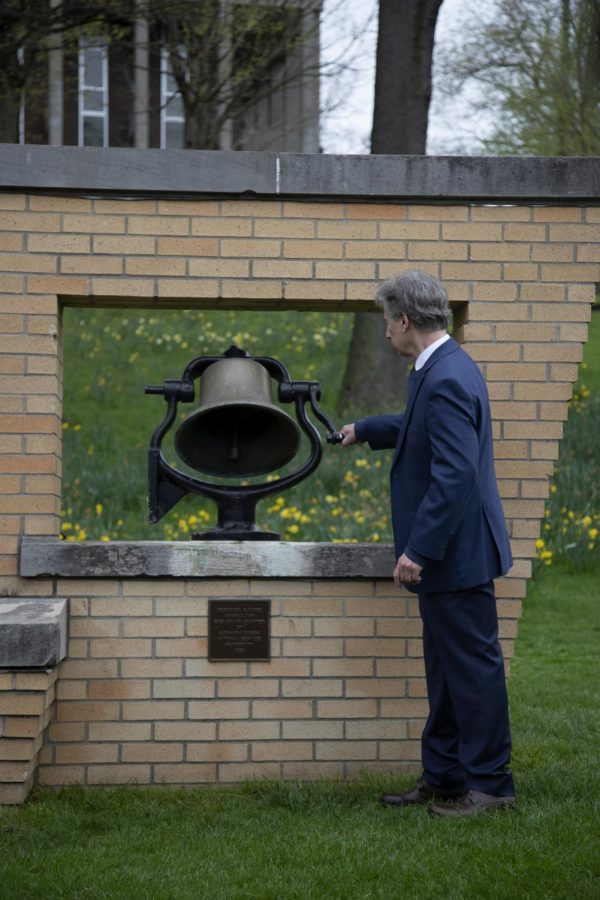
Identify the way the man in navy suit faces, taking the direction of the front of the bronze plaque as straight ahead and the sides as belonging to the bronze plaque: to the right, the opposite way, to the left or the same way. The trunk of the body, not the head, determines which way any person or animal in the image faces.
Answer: to the right

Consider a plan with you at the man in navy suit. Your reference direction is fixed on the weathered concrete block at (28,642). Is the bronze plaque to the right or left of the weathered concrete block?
right

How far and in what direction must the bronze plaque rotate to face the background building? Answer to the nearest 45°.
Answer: approximately 180°

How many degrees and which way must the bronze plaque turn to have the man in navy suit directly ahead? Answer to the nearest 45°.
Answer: approximately 45° to its left

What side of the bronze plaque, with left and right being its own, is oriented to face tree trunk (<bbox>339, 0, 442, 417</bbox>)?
back

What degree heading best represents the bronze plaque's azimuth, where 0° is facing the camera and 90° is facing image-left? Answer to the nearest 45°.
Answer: approximately 0°

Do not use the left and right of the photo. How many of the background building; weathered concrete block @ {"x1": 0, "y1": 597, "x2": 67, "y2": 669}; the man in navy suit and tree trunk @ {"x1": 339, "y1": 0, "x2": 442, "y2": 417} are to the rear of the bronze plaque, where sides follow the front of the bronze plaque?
2

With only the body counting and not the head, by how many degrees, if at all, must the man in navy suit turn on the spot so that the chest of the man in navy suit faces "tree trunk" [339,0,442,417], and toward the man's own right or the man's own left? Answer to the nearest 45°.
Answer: approximately 90° to the man's own right

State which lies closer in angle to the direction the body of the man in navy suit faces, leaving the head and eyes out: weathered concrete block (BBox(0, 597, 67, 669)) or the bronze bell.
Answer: the weathered concrete block

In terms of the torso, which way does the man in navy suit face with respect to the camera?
to the viewer's left

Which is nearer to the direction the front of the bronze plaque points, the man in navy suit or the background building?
the man in navy suit

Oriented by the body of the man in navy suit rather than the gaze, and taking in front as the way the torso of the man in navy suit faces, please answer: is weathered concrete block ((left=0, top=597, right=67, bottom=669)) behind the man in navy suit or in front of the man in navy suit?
in front

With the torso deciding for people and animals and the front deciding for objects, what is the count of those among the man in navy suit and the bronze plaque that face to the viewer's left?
1
